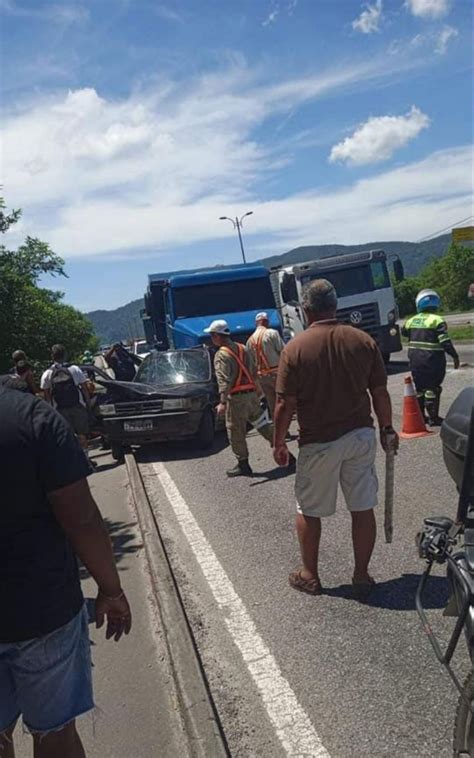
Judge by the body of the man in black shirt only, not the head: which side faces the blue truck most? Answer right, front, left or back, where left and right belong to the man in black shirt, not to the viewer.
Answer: front

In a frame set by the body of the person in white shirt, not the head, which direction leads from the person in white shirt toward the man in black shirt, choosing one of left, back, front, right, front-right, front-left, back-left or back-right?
back

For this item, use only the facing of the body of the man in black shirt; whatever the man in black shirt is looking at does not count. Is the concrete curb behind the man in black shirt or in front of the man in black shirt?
in front

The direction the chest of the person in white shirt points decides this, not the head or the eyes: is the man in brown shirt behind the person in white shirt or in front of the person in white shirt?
behind

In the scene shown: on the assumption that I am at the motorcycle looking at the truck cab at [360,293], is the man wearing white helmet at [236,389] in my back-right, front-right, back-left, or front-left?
front-left

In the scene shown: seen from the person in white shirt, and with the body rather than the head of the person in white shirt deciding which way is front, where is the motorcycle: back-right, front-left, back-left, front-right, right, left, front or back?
back

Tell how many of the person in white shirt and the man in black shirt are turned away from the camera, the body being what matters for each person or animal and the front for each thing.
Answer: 2

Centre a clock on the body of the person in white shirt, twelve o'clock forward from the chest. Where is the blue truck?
The blue truck is roughly at 1 o'clock from the person in white shirt.

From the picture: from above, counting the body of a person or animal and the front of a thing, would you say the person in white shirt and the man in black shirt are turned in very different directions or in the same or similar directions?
same or similar directions

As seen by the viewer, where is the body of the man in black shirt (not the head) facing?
away from the camera

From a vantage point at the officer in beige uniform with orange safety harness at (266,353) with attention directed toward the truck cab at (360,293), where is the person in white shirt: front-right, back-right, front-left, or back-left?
back-left

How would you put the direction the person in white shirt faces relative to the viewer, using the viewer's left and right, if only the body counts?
facing away from the viewer

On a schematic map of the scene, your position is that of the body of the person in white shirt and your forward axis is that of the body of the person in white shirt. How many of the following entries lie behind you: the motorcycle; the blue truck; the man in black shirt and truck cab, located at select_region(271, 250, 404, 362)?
2

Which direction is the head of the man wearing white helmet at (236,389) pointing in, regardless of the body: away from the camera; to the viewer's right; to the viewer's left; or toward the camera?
to the viewer's left

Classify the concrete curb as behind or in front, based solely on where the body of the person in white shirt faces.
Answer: behind
